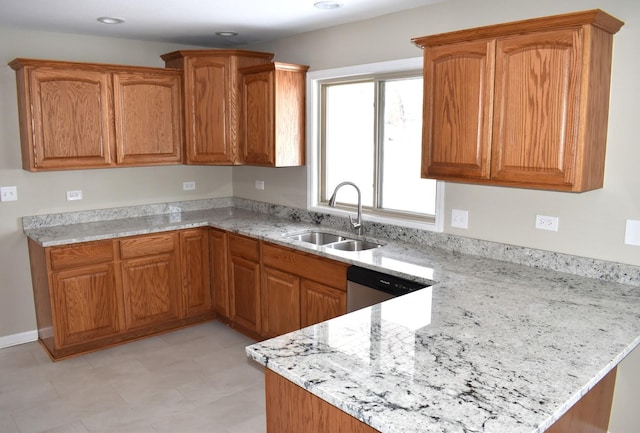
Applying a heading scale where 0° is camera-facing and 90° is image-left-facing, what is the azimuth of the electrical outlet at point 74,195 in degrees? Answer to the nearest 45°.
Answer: approximately 0°

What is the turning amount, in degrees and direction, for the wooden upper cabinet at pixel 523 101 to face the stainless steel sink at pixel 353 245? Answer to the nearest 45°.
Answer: approximately 90° to its right

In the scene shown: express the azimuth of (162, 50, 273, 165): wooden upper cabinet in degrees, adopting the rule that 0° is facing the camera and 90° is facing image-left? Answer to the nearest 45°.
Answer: approximately 0°

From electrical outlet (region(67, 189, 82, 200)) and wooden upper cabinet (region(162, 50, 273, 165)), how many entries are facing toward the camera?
2

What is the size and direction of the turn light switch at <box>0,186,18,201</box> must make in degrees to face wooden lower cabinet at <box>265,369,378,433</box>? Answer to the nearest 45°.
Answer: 0° — it already faces it

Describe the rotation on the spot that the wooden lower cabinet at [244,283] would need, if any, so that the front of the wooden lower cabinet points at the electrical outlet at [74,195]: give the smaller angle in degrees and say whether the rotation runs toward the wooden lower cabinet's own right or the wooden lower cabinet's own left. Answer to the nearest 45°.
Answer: approximately 45° to the wooden lower cabinet's own right

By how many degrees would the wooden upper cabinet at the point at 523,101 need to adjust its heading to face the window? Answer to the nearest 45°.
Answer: approximately 90° to its right
